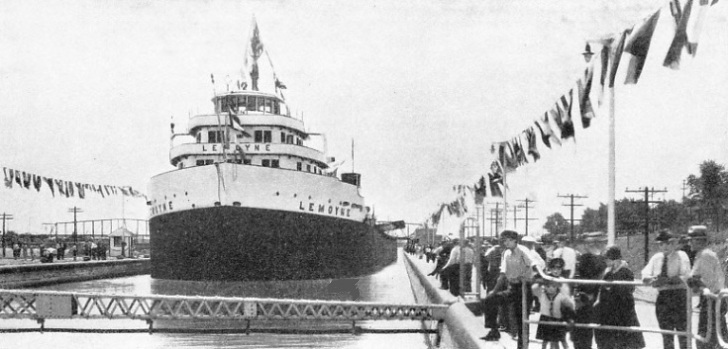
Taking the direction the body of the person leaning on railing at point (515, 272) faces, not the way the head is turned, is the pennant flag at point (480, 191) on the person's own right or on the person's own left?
on the person's own right

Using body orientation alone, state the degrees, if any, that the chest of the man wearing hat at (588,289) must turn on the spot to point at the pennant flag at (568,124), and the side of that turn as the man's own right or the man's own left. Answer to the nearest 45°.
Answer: approximately 90° to the man's own right

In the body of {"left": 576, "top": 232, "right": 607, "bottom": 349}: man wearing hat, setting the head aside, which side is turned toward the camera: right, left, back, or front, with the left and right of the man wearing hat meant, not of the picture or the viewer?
left

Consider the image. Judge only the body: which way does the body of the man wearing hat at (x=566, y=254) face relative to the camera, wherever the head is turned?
to the viewer's left

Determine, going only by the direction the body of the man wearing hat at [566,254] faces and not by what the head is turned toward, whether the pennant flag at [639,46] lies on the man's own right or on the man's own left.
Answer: on the man's own left
